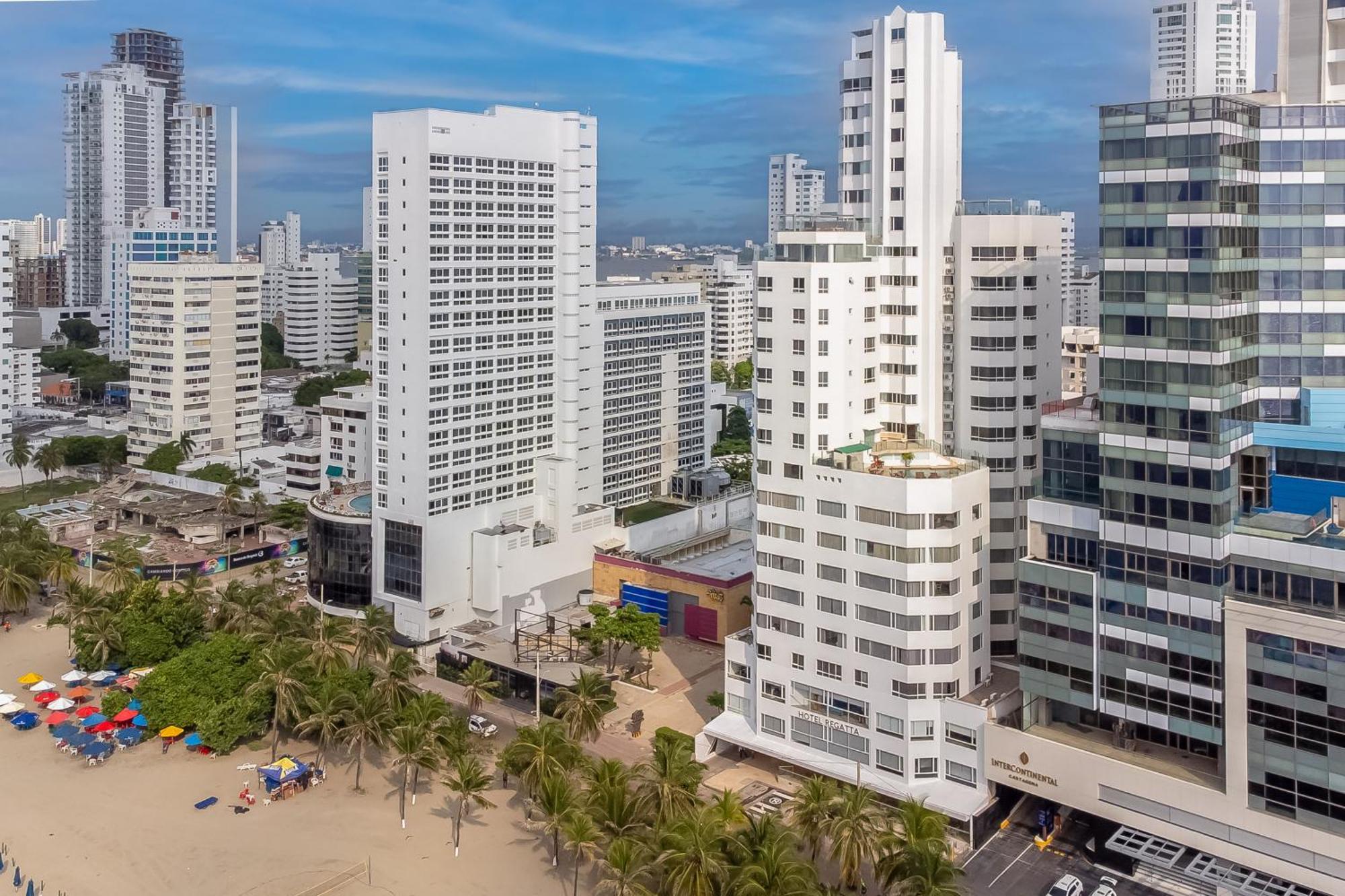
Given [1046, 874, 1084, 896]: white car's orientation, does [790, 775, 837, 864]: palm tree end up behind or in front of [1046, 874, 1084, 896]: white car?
in front

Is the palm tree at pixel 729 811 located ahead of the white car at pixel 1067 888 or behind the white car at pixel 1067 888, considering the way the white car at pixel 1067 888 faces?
ahead

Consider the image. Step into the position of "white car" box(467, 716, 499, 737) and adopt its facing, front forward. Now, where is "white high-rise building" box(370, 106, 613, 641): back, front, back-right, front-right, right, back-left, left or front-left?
back-left

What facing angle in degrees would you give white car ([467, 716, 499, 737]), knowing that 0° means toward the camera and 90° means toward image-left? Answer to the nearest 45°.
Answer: approximately 315°

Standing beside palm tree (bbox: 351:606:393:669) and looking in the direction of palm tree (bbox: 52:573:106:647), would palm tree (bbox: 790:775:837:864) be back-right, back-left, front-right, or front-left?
back-left

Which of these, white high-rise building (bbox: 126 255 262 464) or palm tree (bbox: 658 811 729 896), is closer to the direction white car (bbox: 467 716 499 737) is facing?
the palm tree

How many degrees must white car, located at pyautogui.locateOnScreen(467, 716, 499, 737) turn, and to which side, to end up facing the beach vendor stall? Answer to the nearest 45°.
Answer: approximately 90° to its right
